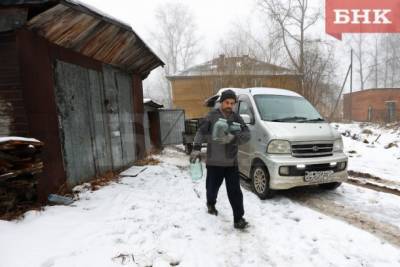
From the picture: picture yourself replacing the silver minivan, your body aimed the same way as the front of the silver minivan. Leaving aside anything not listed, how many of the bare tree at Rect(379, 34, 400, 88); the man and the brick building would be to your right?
1

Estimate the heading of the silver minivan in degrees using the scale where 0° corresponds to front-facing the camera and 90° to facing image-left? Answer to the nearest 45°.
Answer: approximately 315°

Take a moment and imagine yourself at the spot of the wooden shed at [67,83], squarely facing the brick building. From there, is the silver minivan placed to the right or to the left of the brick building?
right

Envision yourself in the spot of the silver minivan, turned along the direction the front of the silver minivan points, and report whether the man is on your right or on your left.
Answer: on your right

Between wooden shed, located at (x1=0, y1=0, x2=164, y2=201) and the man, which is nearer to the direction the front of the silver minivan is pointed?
the man

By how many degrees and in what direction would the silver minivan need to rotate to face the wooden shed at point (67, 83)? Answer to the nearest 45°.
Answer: approximately 135° to its right

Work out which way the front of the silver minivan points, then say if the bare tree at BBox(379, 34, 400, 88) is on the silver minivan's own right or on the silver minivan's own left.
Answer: on the silver minivan's own left

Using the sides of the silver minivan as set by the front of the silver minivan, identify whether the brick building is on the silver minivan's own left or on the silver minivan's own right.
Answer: on the silver minivan's own left
